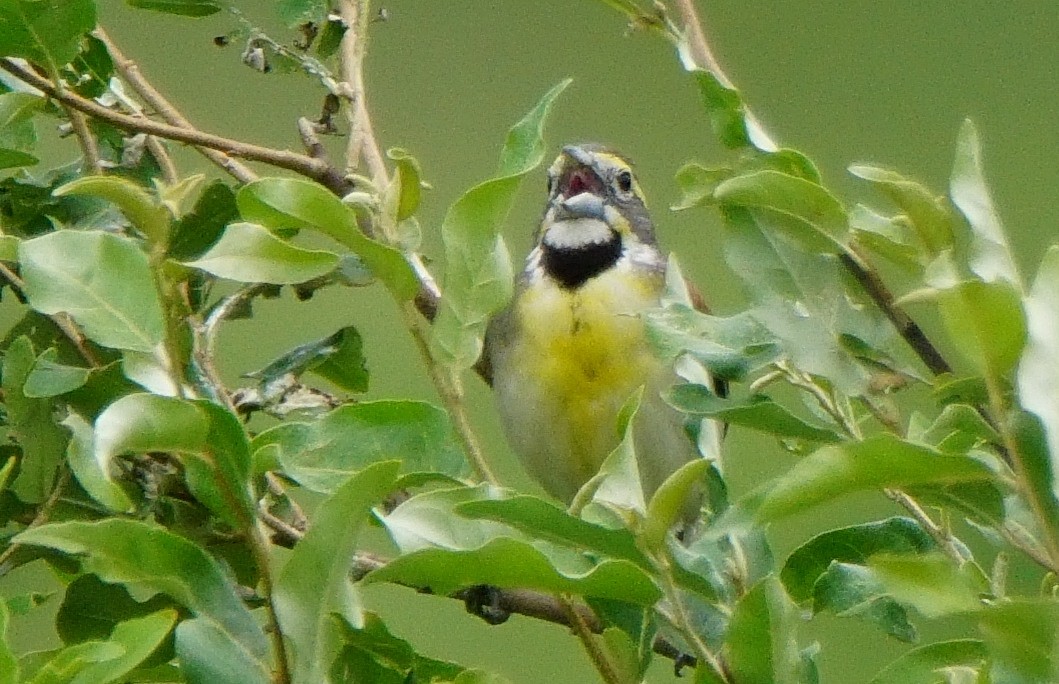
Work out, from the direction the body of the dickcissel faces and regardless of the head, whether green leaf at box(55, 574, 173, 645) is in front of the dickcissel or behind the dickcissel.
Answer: in front

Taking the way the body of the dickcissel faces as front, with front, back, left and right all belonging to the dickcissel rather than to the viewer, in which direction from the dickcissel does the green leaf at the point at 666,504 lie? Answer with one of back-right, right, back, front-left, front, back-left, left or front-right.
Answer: front

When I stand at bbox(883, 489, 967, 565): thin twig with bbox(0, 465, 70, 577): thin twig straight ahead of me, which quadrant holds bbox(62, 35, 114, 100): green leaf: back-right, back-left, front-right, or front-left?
front-right

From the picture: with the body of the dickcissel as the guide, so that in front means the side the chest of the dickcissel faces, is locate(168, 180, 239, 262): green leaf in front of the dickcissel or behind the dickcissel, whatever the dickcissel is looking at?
in front

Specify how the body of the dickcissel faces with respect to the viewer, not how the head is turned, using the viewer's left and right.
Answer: facing the viewer

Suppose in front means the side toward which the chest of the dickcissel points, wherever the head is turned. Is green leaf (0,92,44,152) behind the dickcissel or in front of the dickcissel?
in front

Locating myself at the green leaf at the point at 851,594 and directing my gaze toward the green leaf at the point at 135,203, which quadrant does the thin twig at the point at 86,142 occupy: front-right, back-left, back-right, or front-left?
front-right
